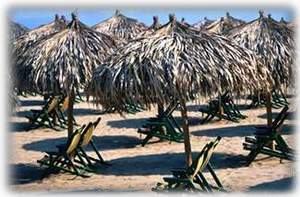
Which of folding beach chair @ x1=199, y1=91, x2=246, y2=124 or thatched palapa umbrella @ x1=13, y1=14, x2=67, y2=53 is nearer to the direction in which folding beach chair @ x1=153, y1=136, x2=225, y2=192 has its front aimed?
the thatched palapa umbrella

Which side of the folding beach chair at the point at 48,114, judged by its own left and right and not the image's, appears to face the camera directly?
left

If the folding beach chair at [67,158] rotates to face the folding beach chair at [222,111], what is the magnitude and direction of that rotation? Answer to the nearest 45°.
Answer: approximately 135° to its right

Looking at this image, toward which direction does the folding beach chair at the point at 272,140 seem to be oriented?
to the viewer's left

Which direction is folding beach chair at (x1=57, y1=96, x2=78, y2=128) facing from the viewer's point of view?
to the viewer's left

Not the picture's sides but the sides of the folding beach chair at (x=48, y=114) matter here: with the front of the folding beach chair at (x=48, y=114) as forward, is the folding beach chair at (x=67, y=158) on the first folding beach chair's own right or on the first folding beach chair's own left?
on the first folding beach chair's own left

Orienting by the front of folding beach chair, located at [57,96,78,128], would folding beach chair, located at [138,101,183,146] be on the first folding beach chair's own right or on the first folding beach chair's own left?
on the first folding beach chair's own left

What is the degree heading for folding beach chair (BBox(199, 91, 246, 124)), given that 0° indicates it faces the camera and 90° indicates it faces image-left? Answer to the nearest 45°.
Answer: approximately 90°

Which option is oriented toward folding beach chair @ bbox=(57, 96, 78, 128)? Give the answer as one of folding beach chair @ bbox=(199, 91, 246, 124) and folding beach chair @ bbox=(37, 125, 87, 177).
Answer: folding beach chair @ bbox=(199, 91, 246, 124)

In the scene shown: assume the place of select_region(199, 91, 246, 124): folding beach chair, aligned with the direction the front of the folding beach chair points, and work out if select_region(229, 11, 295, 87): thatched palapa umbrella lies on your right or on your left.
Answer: on your left

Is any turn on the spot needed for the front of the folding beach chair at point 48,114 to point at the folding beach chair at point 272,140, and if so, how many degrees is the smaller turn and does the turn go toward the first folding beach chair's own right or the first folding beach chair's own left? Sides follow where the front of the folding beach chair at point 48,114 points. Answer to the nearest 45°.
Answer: approximately 135° to the first folding beach chair's own left

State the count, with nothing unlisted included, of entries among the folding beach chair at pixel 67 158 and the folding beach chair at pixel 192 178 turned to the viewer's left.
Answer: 2

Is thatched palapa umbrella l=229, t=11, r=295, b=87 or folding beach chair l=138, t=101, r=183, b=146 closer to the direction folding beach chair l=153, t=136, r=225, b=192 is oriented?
the folding beach chair
